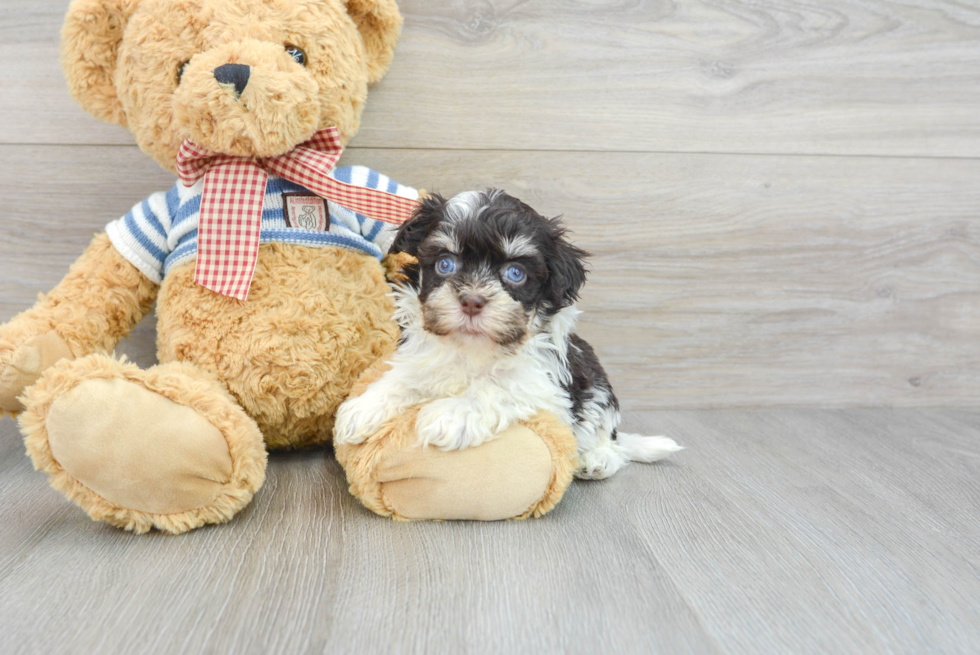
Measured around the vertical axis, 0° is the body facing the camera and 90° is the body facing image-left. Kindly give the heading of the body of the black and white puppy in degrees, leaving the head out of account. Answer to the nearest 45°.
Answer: approximately 45°

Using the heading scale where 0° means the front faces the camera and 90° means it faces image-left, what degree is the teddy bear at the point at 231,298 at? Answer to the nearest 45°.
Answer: approximately 0°
